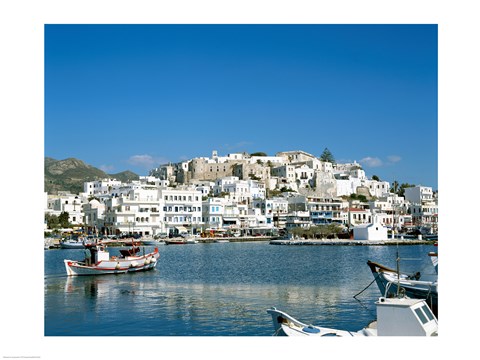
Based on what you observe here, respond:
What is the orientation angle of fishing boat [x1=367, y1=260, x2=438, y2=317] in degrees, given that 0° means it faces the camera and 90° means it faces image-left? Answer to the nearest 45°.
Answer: approximately 90°

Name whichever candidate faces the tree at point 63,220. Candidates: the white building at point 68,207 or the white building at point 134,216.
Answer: the white building at point 68,207

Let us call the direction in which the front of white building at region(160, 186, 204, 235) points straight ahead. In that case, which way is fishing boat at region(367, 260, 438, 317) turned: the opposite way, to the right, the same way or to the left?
to the right

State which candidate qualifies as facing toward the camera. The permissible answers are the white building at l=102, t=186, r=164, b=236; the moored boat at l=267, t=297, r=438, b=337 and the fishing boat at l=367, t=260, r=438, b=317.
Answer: the white building

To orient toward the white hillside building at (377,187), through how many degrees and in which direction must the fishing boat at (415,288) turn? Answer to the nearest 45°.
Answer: approximately 90° to its right

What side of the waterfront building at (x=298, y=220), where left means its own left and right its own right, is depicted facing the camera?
front

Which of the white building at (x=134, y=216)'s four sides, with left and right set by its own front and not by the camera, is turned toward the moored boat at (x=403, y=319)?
front

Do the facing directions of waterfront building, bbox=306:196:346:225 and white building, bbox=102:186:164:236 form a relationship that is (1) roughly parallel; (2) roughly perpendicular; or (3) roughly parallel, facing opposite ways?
roughly parallel

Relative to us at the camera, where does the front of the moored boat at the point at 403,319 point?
facing to the left of the viewer

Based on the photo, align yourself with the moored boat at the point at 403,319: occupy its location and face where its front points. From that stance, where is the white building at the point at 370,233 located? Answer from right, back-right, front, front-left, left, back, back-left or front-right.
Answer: right

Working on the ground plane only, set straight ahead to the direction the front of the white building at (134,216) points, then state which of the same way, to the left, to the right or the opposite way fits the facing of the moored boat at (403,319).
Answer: to the right

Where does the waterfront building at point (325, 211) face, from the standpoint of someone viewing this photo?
facing the viewer

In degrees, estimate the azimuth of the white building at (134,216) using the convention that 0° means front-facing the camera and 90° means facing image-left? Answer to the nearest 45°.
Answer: approximately 0°

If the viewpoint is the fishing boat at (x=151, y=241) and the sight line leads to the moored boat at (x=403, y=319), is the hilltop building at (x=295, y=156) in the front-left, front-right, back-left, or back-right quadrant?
back-left
